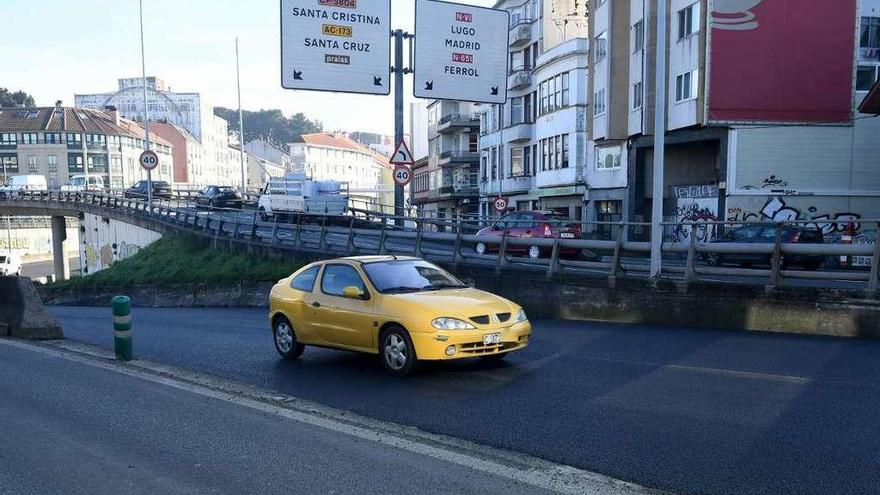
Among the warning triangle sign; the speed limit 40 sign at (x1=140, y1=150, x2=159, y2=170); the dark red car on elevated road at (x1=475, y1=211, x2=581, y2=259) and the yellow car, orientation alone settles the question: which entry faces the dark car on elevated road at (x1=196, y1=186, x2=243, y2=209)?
the dark red car on elevated road at (x1=475, y1=211, x2=581, y2=259)

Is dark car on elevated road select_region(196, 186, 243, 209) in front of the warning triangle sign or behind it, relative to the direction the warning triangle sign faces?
behind

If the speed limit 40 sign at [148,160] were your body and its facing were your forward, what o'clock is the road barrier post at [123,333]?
The road barrier post is roughly at 12 o'clock from the speed limit 40 sign.

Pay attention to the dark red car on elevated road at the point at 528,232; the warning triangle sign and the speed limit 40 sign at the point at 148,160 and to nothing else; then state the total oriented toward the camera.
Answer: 2

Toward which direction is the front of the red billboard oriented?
toward the camera

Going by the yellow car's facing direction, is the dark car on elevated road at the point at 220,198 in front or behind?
behind

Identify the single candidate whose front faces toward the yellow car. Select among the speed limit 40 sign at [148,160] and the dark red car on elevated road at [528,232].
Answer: the speed limit 40 sign

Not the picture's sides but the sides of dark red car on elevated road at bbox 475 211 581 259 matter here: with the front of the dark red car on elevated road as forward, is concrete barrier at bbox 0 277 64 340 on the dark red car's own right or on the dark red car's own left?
on the dark red car's own left

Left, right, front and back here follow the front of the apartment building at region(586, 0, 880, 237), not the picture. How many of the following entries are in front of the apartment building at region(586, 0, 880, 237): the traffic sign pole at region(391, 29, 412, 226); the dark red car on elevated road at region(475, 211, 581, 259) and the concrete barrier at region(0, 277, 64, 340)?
3

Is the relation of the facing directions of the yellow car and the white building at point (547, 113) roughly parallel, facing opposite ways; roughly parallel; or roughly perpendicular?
roughly perpendicular

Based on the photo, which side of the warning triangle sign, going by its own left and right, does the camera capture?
front

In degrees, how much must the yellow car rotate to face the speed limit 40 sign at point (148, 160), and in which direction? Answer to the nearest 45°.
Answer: approximately 180°

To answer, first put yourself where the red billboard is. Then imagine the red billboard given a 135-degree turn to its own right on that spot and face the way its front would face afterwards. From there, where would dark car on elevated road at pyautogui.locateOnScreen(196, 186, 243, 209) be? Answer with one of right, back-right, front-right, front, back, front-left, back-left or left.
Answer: front-left

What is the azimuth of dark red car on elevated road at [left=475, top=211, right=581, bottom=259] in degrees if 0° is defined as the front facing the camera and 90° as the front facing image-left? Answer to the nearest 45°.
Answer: approximately 135°

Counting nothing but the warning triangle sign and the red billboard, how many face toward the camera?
2

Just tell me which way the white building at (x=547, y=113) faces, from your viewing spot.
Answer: facing the viewer and to the left of the viewer
